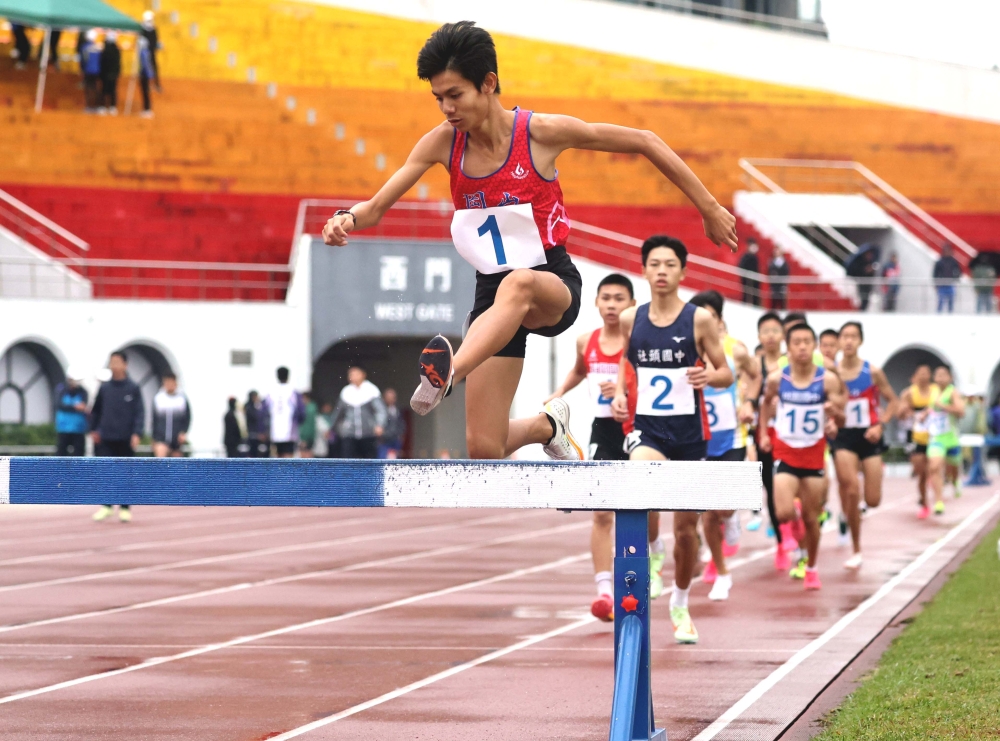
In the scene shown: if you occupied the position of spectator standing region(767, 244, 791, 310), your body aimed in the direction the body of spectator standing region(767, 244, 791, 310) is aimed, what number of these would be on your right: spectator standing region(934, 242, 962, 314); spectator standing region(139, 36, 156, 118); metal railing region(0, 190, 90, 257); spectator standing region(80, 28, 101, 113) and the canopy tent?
4

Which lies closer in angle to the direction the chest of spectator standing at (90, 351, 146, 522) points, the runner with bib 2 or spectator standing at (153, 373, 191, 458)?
the runner with bib 2

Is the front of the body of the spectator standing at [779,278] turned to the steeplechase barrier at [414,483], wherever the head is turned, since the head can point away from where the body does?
yes

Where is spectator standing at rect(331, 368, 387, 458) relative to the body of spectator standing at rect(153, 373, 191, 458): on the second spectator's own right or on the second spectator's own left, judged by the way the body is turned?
on the second spectator's own left
